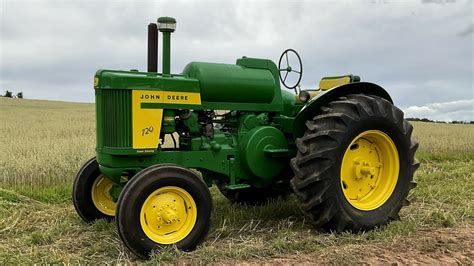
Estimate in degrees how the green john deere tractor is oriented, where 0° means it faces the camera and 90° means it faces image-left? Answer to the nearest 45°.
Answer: approximately 45°
